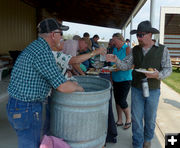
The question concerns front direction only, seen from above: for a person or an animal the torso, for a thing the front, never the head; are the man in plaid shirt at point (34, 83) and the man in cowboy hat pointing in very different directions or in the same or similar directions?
very different directions

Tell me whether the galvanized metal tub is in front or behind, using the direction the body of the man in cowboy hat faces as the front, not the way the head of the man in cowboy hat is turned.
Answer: in front

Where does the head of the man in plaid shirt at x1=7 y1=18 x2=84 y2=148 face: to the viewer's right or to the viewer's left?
to the viewer's right

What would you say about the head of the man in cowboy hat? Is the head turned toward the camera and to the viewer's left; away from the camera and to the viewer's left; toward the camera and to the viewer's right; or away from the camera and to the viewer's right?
toward the camera and to the viewer's left

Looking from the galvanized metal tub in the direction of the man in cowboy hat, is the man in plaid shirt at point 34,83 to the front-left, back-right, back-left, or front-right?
back-left

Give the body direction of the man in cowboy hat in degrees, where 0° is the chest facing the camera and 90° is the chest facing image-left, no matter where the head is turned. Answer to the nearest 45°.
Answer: approximately 45°

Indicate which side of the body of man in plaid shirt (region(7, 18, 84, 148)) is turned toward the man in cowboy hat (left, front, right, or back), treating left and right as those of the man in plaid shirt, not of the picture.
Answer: front

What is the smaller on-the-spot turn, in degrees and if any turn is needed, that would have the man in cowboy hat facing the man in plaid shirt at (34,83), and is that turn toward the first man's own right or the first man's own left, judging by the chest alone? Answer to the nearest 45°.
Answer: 0° — they already face them

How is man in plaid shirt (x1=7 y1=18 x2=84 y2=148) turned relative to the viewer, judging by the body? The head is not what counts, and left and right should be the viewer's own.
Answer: facing away from the viewer and to the right of the viewer
